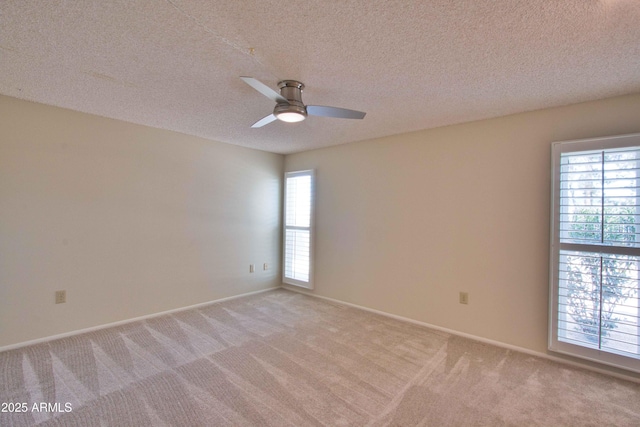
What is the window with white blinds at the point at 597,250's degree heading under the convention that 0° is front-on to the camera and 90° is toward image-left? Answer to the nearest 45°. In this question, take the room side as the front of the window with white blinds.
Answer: approximately 45°
